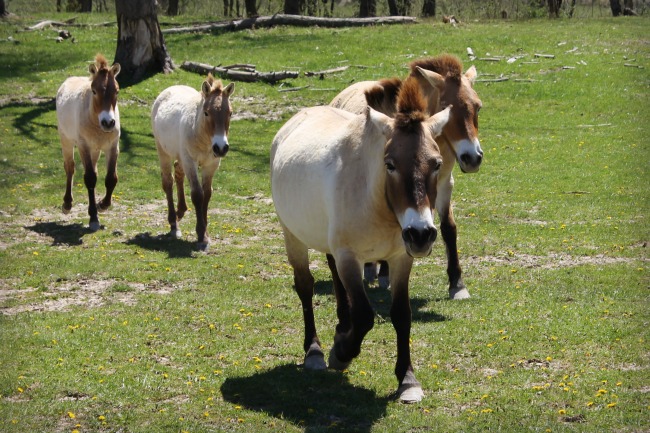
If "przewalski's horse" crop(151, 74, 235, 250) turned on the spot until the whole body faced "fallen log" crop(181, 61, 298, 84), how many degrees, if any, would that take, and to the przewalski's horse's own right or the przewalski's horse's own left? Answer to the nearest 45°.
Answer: approximately 135° to the przewalski's horse's own left

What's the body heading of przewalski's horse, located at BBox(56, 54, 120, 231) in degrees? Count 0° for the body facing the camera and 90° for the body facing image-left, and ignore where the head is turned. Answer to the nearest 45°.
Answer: approximately 315°

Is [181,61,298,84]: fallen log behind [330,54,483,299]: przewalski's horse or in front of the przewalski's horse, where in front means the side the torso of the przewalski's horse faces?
behind

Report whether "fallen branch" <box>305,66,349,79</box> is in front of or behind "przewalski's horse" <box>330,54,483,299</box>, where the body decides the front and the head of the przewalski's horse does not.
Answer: behind

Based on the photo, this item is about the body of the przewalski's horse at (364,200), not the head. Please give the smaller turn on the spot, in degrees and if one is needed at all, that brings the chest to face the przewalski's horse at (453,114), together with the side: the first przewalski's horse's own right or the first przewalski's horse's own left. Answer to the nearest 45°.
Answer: approximately 135° to the first przewalski's horse's own left

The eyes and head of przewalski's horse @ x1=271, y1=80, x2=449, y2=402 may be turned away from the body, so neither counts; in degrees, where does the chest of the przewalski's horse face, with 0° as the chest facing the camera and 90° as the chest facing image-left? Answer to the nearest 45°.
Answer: approximately 315°

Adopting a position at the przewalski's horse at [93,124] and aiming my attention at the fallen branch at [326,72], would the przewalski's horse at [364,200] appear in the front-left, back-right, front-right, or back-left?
back-right

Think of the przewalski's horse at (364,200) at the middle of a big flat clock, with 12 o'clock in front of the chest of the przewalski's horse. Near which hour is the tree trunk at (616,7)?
The tree trunk is roughly at 8 o'clock from the przewalski's horse.

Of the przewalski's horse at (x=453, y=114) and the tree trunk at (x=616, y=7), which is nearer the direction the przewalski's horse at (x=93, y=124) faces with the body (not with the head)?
the przewalski's horse
